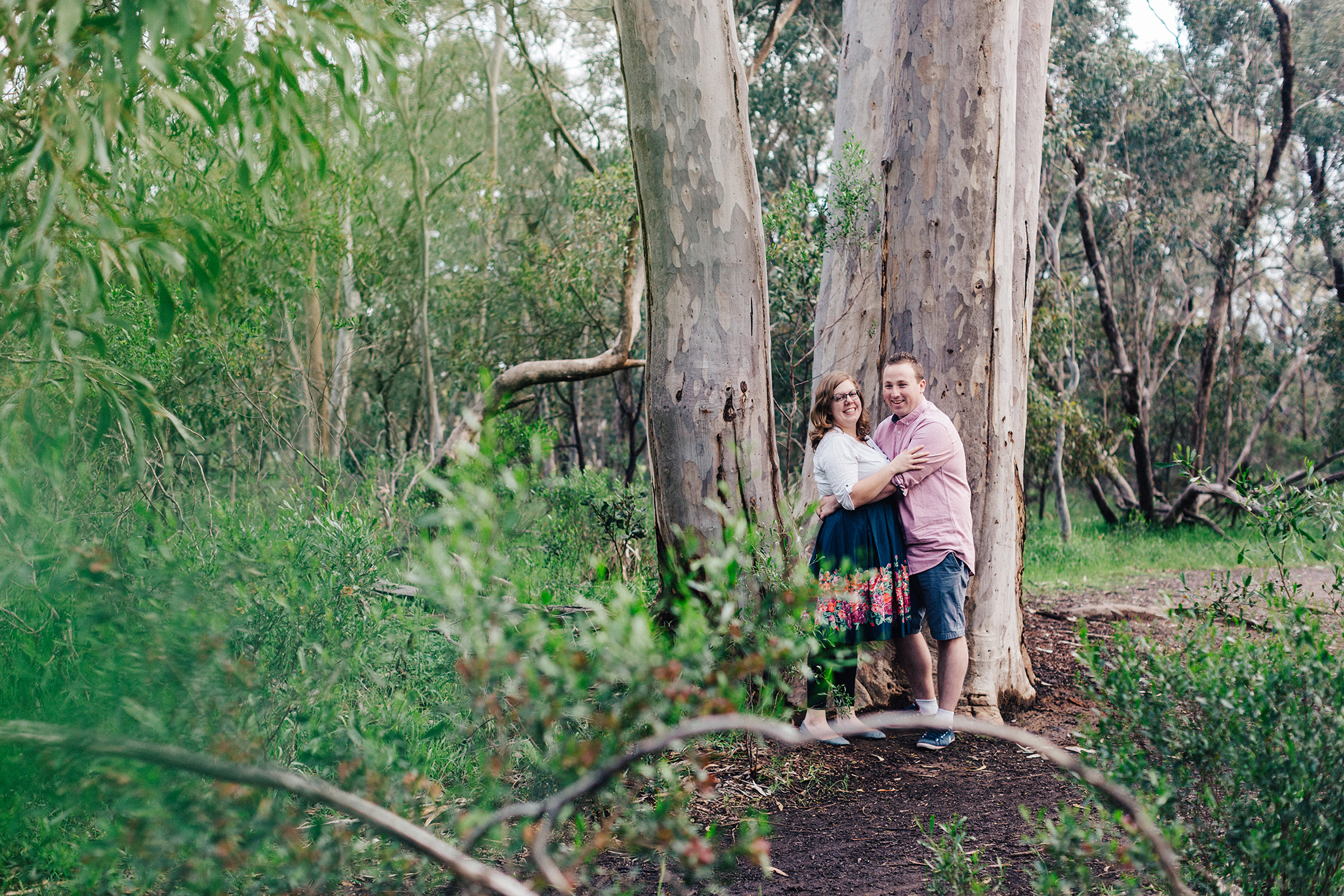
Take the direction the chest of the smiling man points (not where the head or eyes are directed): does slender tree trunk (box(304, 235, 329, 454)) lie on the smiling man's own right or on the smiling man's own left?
on the smiling man's own right

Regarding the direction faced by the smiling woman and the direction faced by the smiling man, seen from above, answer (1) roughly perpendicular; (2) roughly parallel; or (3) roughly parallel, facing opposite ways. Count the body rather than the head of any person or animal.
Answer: roughly perpendicular

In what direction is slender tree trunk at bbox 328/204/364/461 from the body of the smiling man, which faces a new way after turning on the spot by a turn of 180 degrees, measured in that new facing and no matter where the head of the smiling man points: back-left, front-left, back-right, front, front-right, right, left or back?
left

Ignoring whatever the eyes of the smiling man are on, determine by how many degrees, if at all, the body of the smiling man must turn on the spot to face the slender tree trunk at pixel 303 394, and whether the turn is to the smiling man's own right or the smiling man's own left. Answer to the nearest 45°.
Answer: approximately 90° to the smiling man's own right

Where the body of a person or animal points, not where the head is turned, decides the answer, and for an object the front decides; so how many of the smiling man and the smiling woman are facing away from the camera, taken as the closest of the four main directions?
0

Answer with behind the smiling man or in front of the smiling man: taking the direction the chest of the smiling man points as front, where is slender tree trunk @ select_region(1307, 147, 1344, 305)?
behind

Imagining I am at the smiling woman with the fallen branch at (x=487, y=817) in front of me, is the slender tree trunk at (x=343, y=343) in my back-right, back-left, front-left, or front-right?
back-right

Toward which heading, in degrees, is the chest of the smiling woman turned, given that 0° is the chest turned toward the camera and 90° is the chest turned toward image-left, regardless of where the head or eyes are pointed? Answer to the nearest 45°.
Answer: approximately 315°

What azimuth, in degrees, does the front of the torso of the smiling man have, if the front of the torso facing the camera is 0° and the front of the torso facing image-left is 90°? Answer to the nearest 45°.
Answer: approximately 45°
